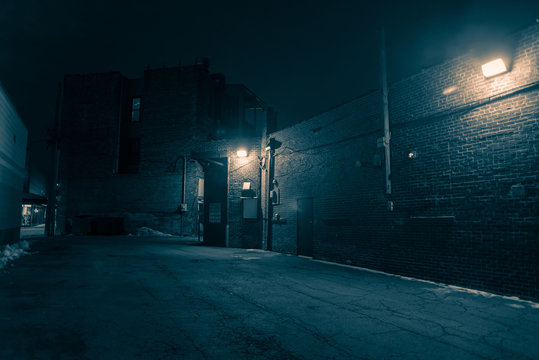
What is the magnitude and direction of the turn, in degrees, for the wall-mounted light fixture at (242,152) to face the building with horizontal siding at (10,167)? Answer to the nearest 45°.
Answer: approximately 90° to its right

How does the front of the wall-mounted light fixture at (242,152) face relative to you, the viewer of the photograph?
facing the viewer
